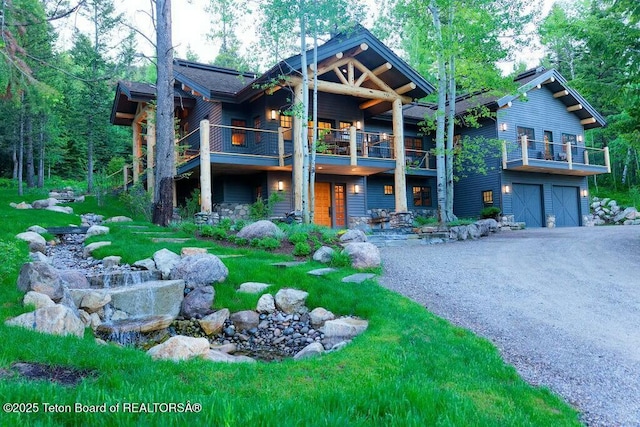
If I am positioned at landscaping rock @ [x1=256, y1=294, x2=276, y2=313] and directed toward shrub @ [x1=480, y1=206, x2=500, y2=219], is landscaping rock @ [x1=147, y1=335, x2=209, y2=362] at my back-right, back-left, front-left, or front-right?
back-right

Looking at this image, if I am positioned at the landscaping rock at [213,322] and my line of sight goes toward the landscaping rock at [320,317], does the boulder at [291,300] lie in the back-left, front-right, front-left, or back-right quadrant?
front-left

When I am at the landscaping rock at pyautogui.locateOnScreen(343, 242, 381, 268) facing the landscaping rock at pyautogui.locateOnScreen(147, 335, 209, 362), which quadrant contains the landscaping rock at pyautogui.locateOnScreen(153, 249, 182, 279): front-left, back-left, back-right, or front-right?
front-right

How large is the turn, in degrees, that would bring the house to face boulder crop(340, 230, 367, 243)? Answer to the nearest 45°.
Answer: approximately 45° to its right

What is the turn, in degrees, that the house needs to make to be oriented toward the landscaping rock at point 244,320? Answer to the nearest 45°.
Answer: approximately 45° to its right

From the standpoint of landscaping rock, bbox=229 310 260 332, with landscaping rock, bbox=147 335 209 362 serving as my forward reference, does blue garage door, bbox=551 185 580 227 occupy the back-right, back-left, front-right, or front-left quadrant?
back-left

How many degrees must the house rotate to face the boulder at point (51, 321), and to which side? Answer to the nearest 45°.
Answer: approximately 45° to its right

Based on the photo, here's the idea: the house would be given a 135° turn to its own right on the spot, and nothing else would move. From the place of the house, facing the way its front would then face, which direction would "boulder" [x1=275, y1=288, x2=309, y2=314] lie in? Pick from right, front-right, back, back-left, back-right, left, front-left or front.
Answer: left

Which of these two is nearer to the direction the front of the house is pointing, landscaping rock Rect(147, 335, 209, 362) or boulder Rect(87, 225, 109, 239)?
the landscaping rock

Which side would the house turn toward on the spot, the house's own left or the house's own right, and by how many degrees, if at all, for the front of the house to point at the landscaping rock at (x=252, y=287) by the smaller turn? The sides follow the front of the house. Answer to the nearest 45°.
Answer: approximately 45° to the house's own right

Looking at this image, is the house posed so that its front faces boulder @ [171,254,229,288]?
no

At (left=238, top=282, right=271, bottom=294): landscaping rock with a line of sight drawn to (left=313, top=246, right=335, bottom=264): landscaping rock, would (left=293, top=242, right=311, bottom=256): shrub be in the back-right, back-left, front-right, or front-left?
front-left

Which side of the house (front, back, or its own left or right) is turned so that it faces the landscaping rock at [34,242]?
right

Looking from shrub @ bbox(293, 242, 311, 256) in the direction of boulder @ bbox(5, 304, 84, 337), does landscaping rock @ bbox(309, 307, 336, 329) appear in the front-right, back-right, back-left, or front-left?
front-left

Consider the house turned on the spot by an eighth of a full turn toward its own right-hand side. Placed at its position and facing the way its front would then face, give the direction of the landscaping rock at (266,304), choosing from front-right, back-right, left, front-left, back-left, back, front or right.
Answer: front
